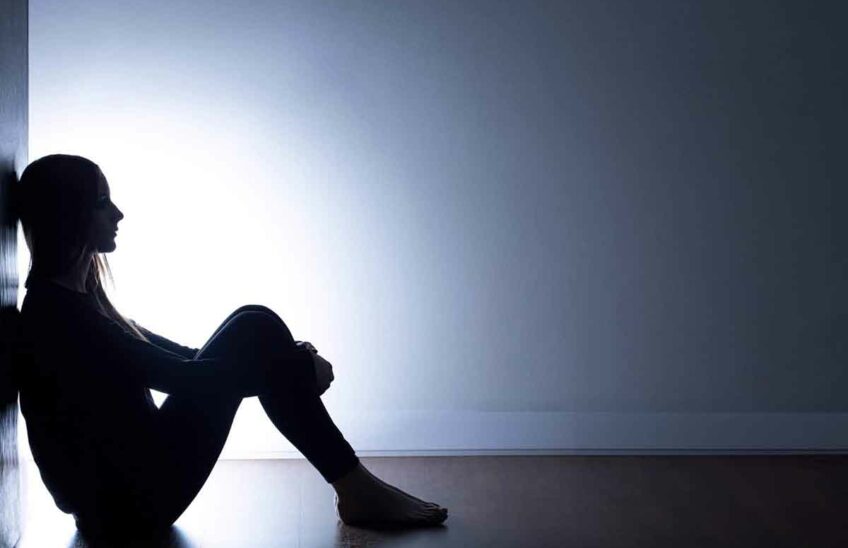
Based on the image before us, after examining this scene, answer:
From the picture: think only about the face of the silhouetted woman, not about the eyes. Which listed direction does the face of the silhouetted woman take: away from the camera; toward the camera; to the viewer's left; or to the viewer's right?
to the viewer's right

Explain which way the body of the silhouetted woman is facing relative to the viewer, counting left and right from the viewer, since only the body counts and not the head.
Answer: facing to the right of the viewer
